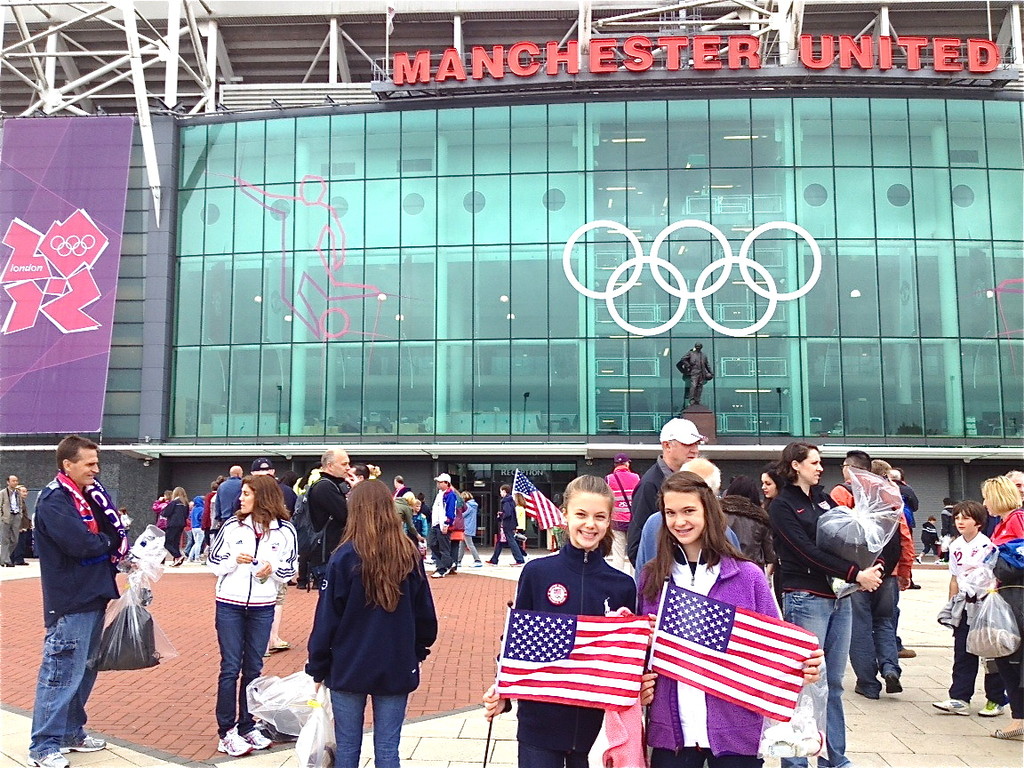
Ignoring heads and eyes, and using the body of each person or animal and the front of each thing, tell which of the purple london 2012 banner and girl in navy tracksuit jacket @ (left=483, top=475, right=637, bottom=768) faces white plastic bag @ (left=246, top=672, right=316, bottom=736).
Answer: the purple london 2012 banner

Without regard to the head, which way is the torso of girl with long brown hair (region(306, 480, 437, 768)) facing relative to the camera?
away from the camera

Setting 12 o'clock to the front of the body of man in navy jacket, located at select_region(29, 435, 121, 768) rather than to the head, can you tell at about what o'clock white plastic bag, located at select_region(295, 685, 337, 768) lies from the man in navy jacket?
The white plastic bag is roughly at 2 o'clock from the man in navy jacket.

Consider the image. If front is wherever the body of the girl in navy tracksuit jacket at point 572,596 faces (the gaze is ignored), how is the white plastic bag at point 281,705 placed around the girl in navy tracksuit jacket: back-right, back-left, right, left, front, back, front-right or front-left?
back-right

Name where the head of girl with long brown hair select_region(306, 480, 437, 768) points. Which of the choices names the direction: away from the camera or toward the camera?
away from the camera

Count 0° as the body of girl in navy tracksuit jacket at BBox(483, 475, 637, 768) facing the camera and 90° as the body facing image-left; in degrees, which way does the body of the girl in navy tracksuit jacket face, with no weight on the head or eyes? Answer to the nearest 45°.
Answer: approximately 0°

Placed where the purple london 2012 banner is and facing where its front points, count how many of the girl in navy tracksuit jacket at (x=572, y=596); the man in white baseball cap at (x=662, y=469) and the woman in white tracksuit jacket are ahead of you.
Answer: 3

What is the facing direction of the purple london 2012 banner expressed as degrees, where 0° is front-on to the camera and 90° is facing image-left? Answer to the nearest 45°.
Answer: approximately 0°

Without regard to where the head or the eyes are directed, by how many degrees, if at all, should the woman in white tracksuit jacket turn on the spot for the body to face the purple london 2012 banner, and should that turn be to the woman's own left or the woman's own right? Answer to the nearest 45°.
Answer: approximately 180°

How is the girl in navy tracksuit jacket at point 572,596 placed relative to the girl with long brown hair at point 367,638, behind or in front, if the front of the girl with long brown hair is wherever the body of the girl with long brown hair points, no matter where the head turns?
behind

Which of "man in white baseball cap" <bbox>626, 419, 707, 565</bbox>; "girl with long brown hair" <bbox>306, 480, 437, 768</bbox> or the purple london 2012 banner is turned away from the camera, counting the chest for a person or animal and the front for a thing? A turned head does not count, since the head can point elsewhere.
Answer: the girl with long brown hair

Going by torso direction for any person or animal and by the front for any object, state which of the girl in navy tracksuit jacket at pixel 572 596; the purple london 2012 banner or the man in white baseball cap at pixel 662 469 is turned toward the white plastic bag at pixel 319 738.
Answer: the purple london 2012 banner

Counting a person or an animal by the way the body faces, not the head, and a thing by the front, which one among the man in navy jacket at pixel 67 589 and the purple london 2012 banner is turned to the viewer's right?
the man in navy jacket
